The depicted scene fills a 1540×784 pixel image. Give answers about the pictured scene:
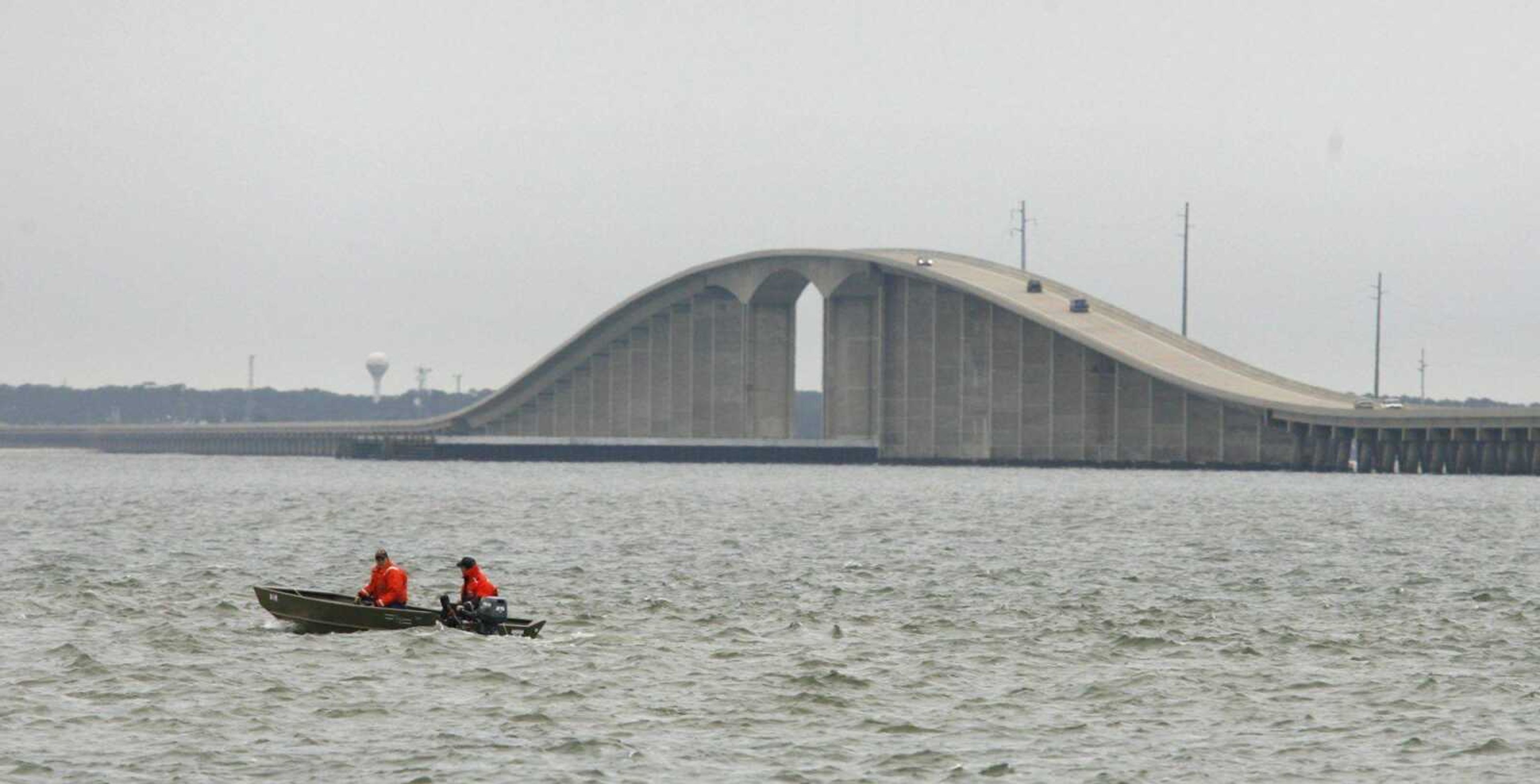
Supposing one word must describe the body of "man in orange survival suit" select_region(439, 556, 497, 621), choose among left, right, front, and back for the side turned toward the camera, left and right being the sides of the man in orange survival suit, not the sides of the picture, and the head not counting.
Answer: left

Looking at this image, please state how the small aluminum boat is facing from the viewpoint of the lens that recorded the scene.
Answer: facing to the left of the viewer

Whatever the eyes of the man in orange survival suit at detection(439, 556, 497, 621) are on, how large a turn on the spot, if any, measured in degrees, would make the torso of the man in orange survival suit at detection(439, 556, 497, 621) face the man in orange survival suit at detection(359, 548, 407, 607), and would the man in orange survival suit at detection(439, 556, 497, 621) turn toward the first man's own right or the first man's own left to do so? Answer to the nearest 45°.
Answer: approximately 45° to the first man's own right
